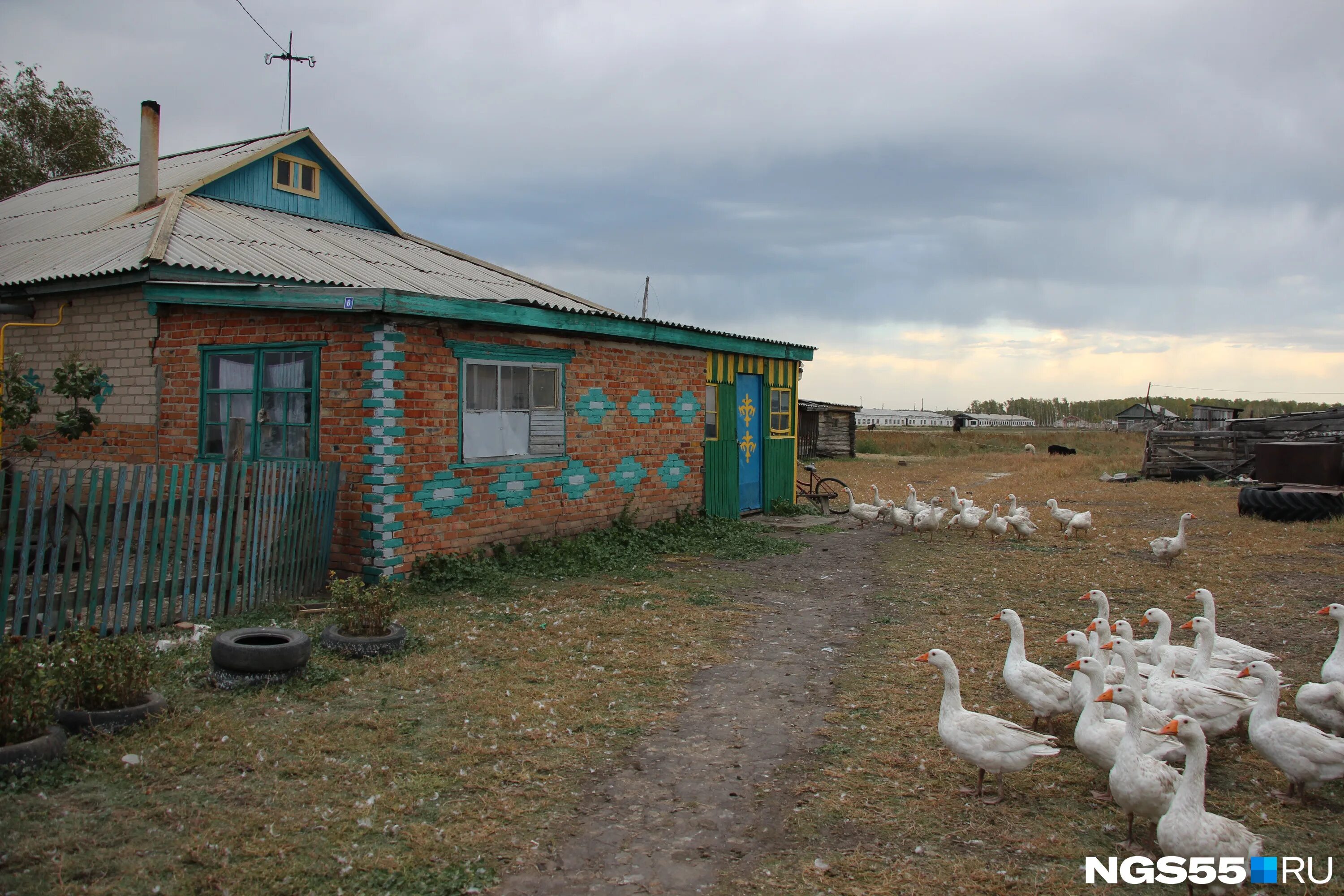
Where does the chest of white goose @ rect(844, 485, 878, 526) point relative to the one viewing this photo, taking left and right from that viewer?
facing to the left of the viewer

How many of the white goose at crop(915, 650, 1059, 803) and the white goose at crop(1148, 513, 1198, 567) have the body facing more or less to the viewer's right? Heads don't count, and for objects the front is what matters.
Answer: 1

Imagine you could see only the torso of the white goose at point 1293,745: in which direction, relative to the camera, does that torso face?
to the viewer's left

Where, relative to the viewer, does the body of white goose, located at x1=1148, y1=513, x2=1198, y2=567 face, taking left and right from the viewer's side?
facing to the right of the viewer

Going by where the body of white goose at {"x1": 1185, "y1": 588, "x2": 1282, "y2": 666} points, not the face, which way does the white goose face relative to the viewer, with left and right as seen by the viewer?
facing to the left of the viewer

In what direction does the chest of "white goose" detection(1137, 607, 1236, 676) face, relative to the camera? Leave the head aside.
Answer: to the viewer's left

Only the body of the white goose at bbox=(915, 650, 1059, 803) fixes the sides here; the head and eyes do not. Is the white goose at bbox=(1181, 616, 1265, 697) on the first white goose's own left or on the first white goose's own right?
on the first white goose's own right

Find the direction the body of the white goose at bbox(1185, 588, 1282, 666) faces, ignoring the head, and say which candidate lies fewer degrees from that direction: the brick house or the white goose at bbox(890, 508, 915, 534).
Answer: the brick house

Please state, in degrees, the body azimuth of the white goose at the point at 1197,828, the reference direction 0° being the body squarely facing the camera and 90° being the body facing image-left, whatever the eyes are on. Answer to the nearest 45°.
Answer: approximately 90°

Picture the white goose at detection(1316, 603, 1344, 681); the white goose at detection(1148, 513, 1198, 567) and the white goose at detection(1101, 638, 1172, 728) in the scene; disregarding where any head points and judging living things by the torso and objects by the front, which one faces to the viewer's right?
the white goose at detection(1148, 513, 1198, 567)

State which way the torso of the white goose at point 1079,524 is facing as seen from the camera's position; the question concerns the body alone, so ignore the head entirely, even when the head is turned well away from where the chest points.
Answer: to the viewer's left

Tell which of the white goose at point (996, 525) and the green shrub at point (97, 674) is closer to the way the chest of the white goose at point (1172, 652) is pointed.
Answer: the green shrub
